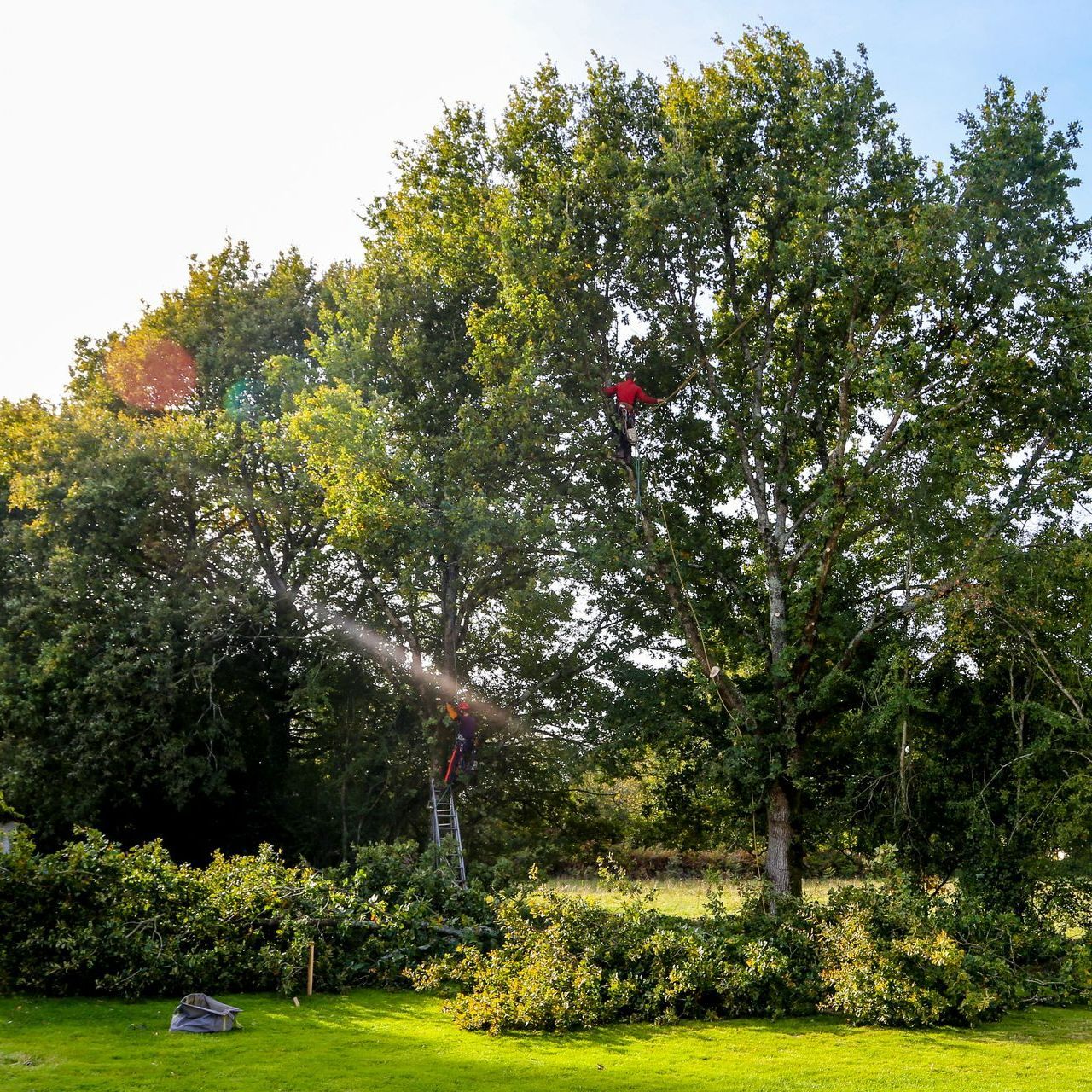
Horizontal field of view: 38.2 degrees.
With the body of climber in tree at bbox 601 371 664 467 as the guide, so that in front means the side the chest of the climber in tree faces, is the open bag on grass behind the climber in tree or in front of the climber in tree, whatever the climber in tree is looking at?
behind
